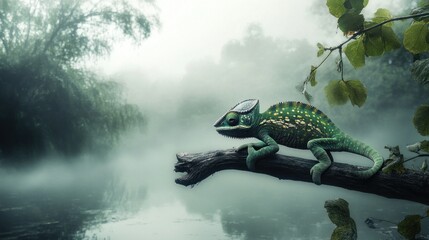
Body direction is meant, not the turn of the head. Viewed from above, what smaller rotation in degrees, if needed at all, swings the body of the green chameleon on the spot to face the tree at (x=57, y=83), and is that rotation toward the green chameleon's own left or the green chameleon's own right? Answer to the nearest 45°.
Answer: approximately 45° to the green chameleon's own right

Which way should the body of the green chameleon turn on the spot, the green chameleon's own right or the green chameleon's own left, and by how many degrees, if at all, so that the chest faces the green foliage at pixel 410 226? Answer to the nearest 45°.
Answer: approximately 90° to the green chameleon's own left

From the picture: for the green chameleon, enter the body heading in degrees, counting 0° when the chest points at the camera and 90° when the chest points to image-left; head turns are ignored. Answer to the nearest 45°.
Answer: approximately 90°

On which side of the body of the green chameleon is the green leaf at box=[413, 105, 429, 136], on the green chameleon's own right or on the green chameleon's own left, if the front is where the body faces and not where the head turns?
on the green chameleon's own left

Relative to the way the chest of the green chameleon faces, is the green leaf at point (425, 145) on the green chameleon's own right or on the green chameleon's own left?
on the green chameleon's own left
